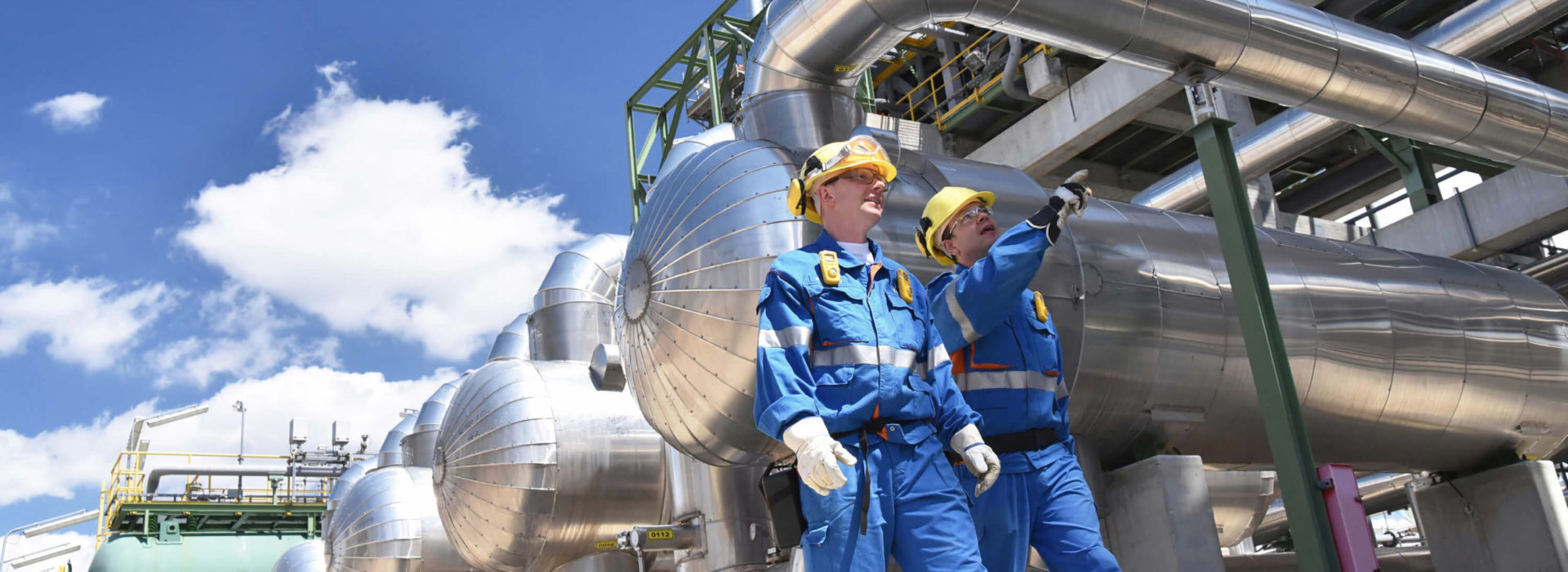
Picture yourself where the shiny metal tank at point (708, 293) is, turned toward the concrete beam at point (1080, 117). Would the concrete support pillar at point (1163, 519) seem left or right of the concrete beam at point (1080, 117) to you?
right

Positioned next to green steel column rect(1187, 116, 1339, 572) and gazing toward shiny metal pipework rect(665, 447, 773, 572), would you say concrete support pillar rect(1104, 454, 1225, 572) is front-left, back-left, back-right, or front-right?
front-right

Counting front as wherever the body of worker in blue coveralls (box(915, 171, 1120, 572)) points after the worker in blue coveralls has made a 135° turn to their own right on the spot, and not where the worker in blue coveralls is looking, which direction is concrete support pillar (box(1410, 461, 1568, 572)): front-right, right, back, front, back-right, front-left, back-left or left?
back-right

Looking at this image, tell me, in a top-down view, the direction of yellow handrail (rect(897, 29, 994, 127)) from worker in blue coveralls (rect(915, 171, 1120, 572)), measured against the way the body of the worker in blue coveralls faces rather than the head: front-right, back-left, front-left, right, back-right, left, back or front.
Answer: back-left

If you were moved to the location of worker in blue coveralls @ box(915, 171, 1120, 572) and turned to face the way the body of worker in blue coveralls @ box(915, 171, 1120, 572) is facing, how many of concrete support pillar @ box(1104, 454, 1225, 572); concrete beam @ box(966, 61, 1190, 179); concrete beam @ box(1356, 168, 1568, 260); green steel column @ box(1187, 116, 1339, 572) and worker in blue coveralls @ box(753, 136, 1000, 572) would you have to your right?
1

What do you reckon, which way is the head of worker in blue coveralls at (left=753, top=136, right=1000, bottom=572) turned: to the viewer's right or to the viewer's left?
to the viewer's right

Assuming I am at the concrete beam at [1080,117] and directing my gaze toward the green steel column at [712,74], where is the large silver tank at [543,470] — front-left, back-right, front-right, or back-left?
front-left

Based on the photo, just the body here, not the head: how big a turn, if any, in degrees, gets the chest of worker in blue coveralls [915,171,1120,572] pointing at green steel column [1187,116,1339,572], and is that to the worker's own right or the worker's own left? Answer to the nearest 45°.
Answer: approximately 90° to the worker's own left
